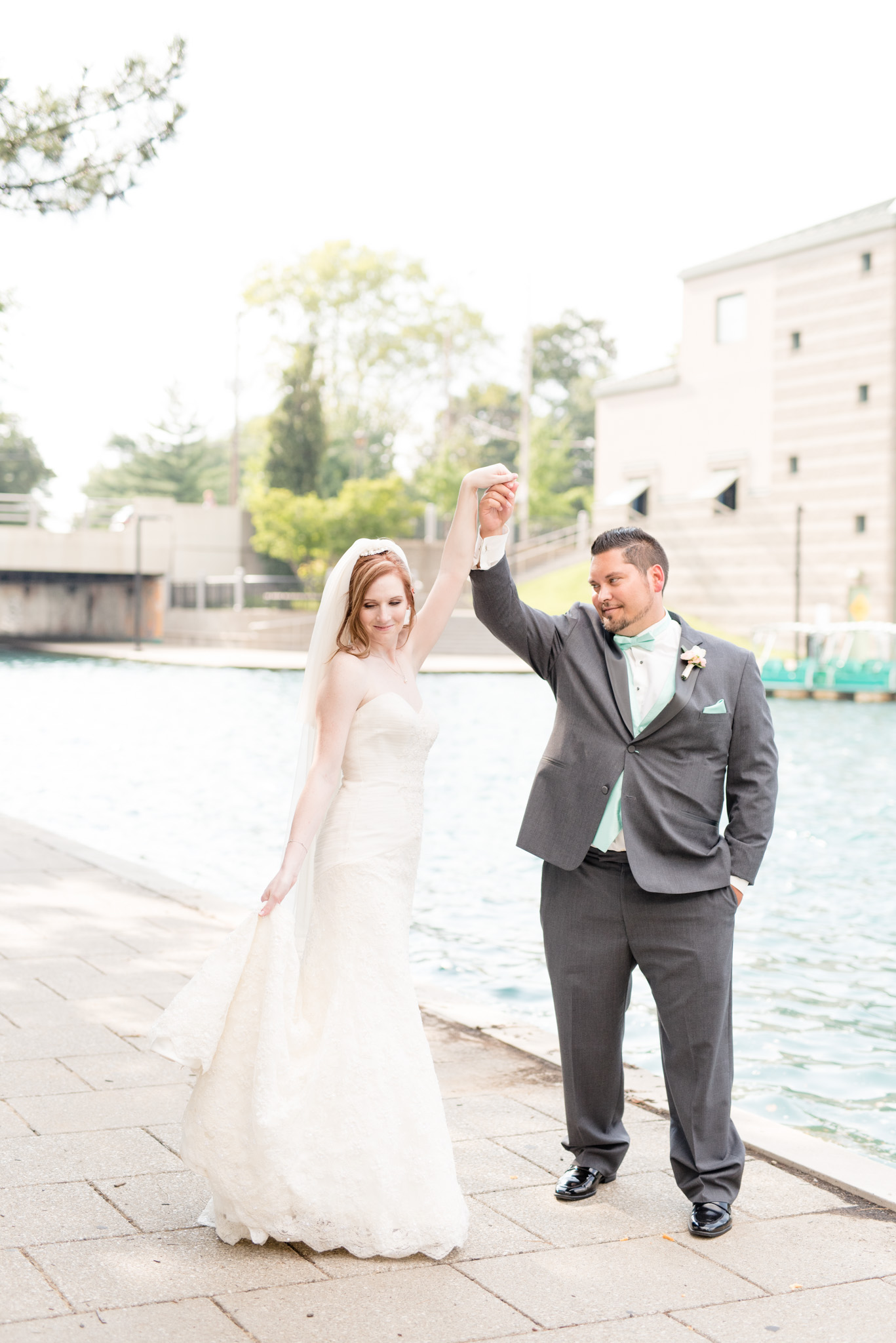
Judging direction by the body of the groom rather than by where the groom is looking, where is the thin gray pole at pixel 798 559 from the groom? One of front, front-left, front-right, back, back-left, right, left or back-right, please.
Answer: back

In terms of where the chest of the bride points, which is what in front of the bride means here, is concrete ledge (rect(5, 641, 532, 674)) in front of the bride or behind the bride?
behind

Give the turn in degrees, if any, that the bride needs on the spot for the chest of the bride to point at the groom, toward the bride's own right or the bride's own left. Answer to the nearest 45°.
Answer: approximately 90° to the bride's own left

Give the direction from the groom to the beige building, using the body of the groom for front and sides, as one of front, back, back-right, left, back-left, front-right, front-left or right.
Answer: back

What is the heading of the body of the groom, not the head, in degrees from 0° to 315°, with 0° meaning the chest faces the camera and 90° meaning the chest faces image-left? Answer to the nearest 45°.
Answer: approximately 0°

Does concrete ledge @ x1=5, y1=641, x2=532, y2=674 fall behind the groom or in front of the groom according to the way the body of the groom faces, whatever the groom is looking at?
behind

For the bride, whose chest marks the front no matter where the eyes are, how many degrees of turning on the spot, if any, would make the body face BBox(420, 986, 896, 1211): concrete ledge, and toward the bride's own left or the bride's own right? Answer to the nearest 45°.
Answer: approximately 90° to the bride's own left
